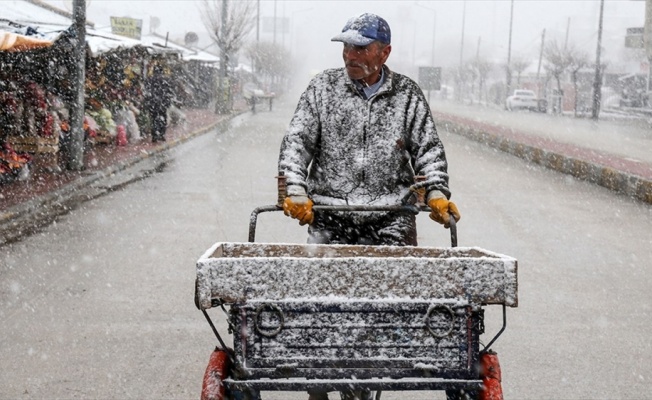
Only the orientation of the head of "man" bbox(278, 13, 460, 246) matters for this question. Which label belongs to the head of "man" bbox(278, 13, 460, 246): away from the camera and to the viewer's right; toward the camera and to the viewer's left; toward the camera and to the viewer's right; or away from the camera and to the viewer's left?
toward the camera and to the viewer's left

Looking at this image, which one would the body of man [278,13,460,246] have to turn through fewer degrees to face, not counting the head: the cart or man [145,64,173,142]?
the cart

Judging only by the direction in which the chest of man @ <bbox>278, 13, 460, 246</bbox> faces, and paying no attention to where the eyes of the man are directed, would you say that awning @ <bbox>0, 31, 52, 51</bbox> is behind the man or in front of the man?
behind

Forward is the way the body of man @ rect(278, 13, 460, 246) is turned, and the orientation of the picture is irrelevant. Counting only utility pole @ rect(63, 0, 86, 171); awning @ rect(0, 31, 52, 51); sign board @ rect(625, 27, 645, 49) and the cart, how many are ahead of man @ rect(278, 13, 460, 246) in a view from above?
1

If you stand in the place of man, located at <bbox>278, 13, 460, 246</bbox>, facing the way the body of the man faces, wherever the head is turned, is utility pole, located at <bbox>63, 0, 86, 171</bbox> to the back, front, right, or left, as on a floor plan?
back

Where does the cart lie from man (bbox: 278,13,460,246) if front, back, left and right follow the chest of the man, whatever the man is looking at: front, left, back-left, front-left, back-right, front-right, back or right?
front

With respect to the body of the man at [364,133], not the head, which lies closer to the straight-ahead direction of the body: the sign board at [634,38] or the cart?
the cart

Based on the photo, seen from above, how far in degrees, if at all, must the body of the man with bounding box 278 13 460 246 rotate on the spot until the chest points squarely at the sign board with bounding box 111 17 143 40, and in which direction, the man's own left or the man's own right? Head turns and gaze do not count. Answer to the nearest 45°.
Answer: approximately 180°

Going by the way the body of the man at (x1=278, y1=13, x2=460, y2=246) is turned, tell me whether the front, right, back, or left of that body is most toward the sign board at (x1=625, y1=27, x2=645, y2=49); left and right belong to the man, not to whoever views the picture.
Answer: back

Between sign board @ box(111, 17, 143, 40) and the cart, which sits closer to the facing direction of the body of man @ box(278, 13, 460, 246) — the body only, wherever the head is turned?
the cart

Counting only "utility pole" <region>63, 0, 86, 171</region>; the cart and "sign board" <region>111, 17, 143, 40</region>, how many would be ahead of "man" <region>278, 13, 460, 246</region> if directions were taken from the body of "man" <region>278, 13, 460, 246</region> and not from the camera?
1

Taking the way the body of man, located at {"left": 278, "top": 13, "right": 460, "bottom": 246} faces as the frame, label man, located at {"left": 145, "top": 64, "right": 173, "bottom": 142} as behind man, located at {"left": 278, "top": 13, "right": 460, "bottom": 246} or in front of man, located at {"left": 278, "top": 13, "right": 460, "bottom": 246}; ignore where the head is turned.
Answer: behind

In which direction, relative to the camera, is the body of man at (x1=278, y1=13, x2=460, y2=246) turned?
toward the camera

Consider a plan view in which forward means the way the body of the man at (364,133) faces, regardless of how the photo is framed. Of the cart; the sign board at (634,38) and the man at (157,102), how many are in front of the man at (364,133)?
1
